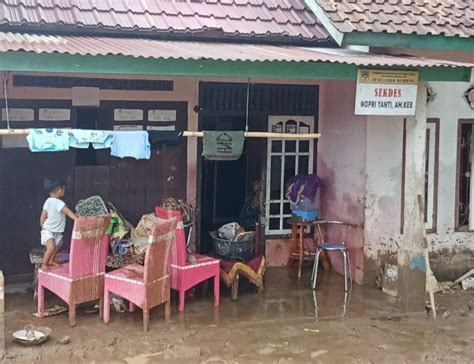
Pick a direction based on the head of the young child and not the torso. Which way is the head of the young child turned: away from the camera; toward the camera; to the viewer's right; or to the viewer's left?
to the viewer's right

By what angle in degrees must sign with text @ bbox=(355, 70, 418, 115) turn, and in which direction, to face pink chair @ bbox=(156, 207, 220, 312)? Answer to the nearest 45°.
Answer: approximately 90° to its right

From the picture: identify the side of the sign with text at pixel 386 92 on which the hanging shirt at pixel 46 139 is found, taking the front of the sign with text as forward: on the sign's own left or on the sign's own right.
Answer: on the sign's own right

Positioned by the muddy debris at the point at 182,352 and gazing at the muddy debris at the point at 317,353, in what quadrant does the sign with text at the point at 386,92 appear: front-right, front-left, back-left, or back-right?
front-left

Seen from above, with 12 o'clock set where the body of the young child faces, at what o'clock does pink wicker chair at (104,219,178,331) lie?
The pink wicker chair is roughly at 3 o'clock from the young child.

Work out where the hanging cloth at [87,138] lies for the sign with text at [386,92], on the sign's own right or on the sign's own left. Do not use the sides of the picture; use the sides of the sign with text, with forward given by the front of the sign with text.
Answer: on the sign's own right

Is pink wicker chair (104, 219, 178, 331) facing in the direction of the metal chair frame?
no

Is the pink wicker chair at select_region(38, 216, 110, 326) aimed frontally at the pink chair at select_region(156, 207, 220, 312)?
no

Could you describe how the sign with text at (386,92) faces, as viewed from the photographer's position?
facing the viewer
